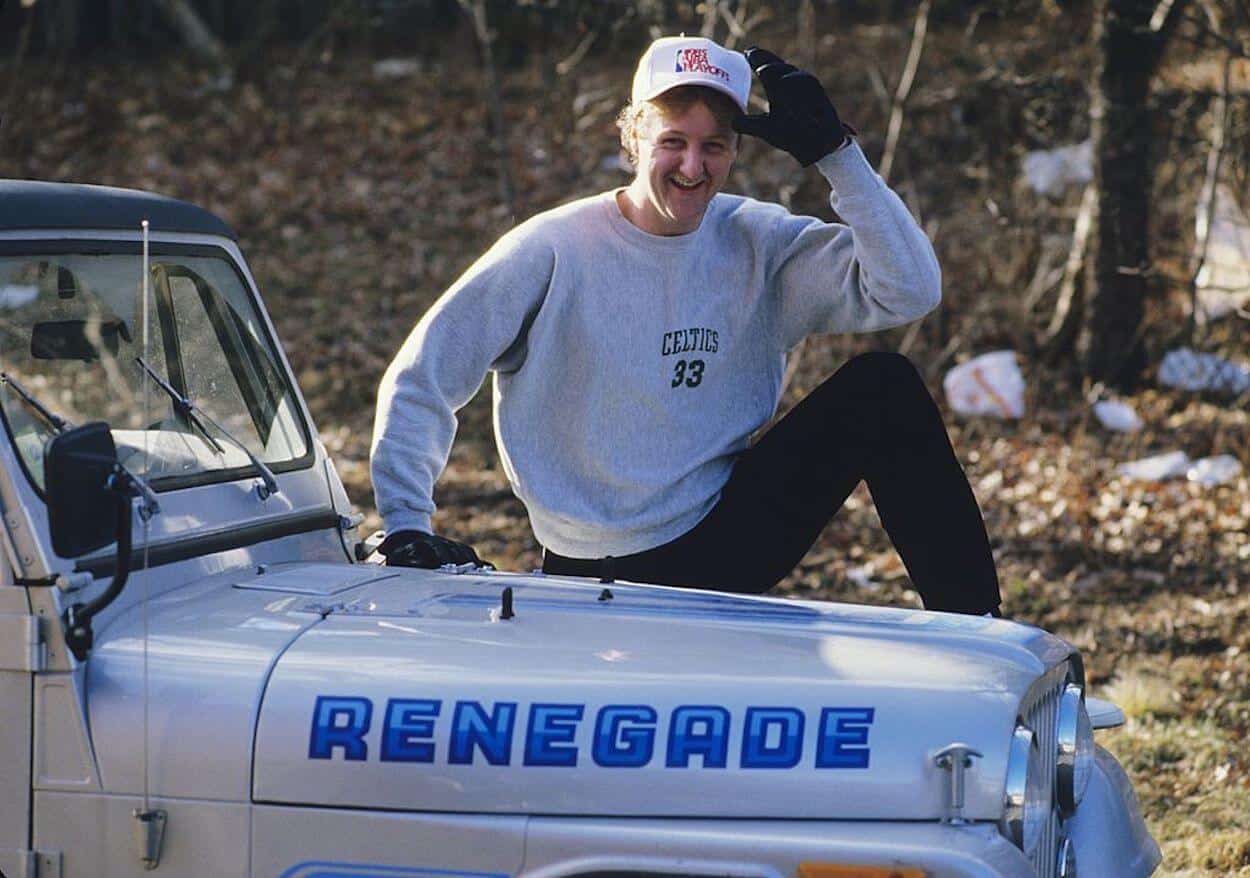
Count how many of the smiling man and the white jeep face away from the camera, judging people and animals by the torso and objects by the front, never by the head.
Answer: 0

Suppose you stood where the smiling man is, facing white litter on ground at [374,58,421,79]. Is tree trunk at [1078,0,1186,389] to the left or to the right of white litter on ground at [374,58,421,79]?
right

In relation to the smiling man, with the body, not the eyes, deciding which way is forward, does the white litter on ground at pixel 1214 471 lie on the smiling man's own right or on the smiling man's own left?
on the smiling man's own left

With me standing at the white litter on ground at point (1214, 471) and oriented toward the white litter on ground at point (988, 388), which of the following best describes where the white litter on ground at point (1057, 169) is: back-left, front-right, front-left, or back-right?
front-right

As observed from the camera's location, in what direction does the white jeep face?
facing the viewer and to the right of the viewer

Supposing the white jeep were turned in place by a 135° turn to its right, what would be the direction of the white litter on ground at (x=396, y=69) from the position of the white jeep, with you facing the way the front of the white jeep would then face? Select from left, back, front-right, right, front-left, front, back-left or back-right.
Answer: right

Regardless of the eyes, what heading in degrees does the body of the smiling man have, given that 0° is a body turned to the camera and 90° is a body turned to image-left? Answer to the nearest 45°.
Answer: approximately 315°
